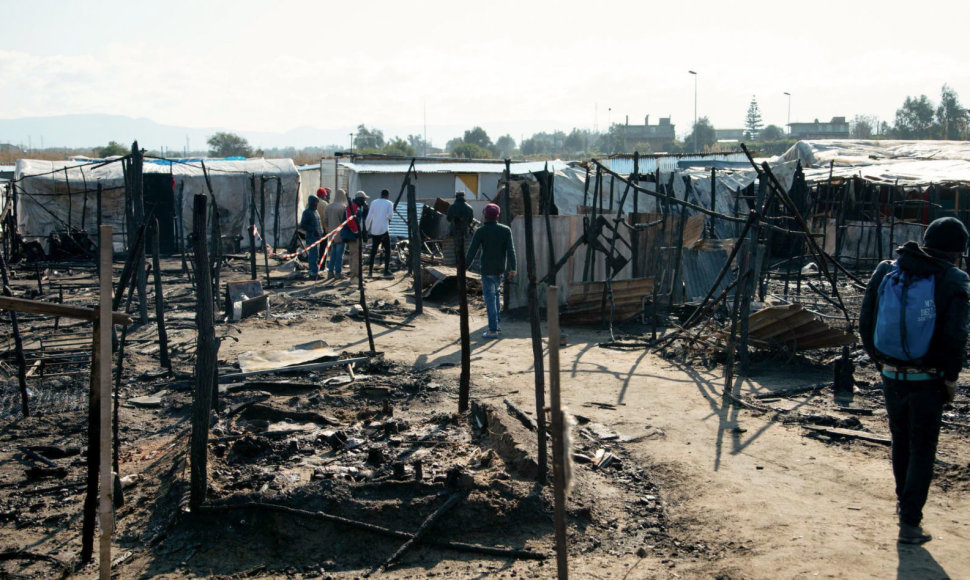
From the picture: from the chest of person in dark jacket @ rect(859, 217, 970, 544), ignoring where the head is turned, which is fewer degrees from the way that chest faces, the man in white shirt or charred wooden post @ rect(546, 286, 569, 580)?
the man in white shirt

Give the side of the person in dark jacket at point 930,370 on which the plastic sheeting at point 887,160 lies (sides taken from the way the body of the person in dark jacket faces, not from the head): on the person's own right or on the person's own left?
on the person's own left

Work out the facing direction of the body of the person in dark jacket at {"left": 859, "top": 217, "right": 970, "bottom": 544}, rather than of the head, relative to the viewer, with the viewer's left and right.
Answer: facing away from the viewer and to the right of the viewer

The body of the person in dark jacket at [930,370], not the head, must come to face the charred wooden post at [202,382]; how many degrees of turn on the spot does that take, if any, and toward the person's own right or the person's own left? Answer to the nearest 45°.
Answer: approximately 135° to the person's own left

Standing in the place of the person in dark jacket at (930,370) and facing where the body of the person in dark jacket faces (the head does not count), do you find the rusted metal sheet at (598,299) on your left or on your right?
on your left

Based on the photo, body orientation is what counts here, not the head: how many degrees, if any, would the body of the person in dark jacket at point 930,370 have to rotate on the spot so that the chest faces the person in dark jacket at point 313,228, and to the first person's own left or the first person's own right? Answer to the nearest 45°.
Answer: approximately 90° to the first person's own left

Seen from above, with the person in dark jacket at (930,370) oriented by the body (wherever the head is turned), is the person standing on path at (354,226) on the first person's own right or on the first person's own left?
on the first person's own left
